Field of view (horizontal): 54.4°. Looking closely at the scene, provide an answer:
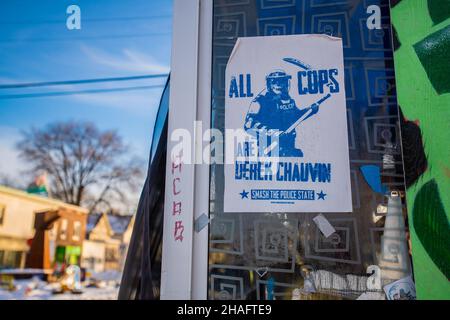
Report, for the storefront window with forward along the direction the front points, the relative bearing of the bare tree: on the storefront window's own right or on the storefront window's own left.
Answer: on the storefront window's own right

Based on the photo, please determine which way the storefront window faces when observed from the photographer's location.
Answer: facing the viewer
